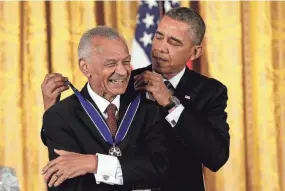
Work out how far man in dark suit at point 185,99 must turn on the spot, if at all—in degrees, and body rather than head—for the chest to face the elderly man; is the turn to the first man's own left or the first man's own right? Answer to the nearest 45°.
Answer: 0° — they already face them

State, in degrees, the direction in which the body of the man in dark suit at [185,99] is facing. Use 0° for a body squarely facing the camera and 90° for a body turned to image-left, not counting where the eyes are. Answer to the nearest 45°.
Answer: approximately 45°
